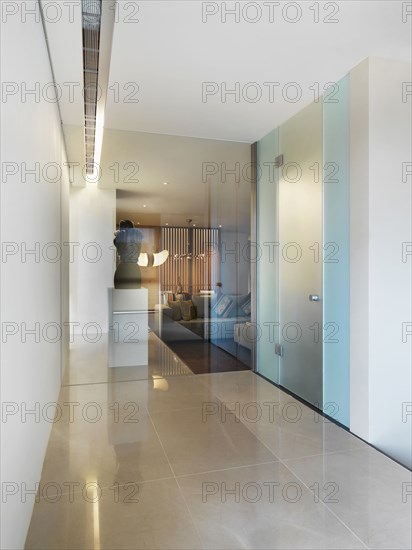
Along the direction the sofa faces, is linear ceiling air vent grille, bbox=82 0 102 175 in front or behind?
in front

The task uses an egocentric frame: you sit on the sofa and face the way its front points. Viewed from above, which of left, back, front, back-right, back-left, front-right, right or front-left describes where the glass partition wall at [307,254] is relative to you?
front-left

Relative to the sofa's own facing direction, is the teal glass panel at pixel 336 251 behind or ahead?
ahead

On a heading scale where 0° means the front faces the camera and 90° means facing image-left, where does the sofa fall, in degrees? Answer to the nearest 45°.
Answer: approximately 0°

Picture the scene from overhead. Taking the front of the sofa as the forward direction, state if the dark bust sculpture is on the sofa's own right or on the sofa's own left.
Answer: on the sofa's own right

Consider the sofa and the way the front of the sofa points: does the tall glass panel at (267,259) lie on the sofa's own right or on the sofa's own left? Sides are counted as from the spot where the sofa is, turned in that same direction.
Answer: on the sofa's own left

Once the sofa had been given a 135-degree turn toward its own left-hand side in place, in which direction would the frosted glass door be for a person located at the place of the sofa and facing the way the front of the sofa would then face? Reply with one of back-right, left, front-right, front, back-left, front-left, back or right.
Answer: right
